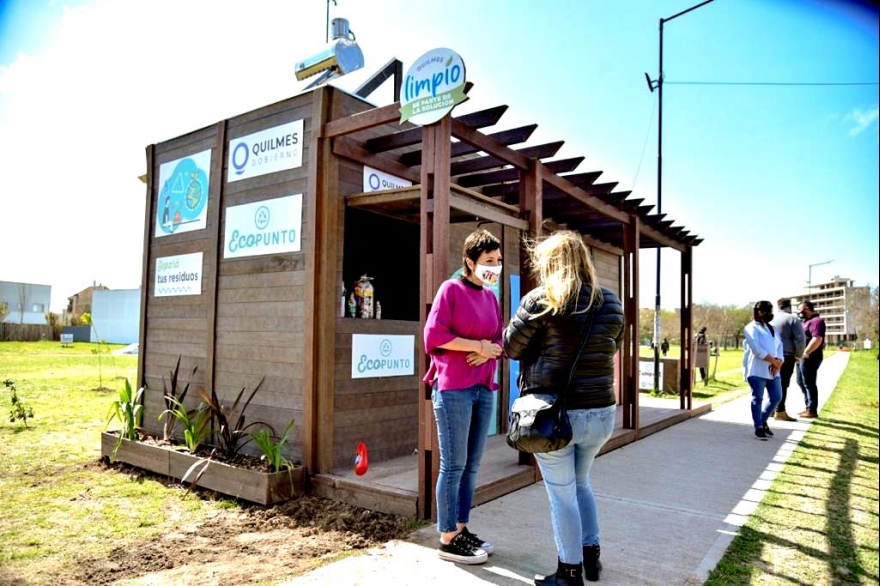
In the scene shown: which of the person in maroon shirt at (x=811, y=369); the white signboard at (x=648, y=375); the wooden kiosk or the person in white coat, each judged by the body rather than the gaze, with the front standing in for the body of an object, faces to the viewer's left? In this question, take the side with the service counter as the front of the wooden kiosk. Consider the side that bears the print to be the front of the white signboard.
the person in maroon shirt

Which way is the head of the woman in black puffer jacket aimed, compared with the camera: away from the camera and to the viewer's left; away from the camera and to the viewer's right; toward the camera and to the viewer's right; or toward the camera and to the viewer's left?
away from the camera and to the viewer's left

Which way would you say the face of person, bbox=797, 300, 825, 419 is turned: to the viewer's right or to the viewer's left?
to the viewer's left

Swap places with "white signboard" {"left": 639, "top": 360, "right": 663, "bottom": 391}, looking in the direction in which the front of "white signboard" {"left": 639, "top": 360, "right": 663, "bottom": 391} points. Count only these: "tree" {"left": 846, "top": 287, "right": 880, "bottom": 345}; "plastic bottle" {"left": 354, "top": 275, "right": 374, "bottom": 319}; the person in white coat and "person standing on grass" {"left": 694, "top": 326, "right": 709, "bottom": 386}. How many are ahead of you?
2

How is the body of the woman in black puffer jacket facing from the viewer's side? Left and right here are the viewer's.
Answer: facing away from the viewer and to the left of the viewer

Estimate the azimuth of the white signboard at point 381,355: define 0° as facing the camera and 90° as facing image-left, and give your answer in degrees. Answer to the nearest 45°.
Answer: approximately 315°

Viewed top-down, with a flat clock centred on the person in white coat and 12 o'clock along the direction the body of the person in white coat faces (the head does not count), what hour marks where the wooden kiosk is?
The wooden kiosk is roughly at 3 o'clock from the person in white coat.

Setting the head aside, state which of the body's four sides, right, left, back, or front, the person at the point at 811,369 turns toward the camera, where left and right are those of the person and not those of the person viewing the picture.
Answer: left
